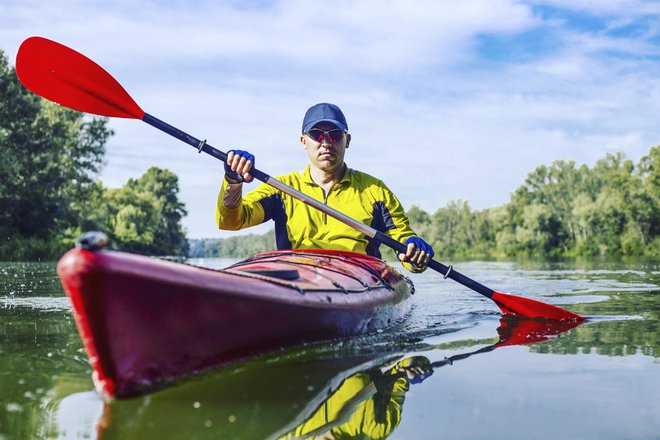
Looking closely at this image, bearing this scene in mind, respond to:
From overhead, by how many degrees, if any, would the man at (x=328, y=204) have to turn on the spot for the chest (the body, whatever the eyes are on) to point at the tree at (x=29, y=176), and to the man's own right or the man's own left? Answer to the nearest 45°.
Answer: approximately 135° to the man's own right

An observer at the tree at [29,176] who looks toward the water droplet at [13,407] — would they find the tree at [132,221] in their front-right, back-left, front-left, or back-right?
back-left

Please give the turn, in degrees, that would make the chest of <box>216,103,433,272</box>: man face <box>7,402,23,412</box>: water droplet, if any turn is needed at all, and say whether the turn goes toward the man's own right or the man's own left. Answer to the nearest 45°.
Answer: approximately 45° to the man's own right

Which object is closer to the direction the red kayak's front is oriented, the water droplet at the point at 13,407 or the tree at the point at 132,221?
the water droplet

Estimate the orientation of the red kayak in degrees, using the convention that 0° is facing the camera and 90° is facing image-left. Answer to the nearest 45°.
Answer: approximately 45°

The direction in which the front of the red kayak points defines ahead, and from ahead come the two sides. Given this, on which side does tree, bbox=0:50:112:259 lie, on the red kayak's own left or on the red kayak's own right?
on the red kayak's own right

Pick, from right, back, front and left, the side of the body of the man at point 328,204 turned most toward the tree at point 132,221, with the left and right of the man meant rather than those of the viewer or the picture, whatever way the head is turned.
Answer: back

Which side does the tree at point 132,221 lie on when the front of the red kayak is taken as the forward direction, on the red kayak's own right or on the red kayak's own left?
on the red kayak's own right

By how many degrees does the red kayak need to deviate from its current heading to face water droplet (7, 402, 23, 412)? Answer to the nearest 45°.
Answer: approximately 45° to its right

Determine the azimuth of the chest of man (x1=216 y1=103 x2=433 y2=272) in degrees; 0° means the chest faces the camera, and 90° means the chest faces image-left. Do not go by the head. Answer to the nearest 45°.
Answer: approximately 0°
